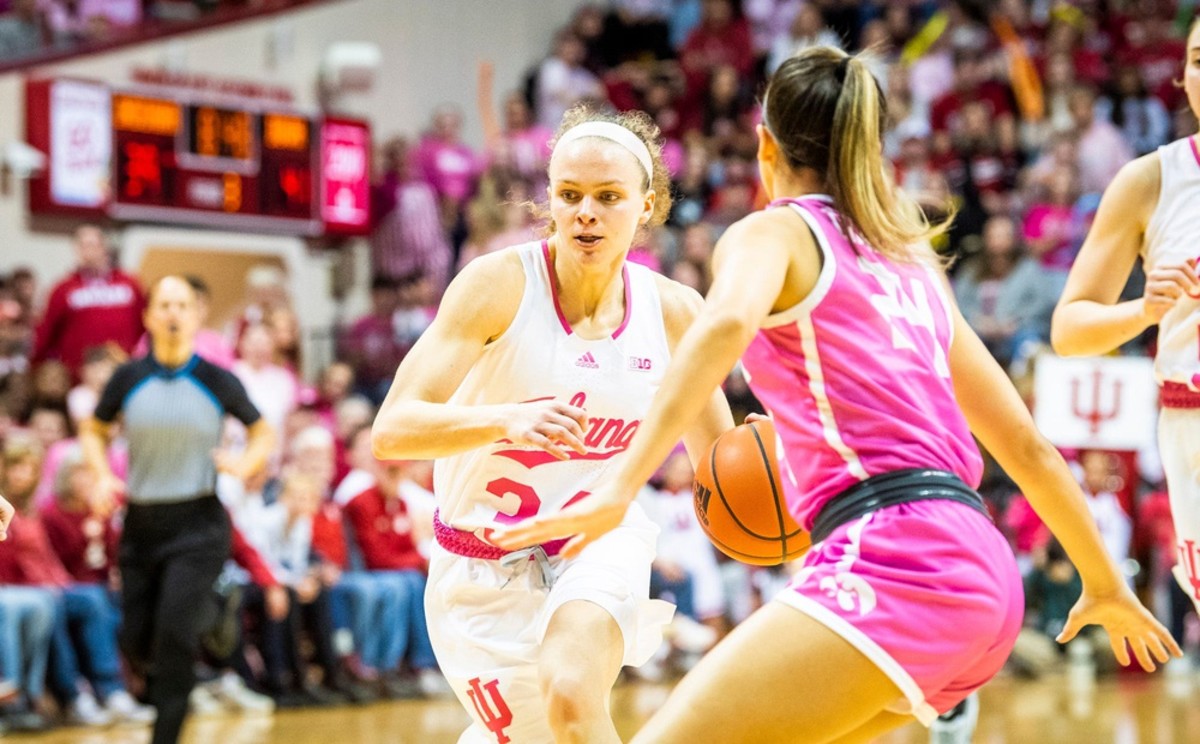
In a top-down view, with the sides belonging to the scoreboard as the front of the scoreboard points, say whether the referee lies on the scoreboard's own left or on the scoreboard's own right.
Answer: on the scoreboard's own right

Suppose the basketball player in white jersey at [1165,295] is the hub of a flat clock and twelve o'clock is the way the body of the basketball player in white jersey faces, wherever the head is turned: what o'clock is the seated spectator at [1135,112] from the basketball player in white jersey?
The seated spectator is roughly at 6 o'clock from the basketball player in white jersey.

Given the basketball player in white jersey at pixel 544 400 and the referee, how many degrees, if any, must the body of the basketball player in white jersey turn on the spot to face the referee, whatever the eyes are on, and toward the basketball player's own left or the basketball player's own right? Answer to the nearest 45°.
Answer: approximately 135° to the basketball player's own right

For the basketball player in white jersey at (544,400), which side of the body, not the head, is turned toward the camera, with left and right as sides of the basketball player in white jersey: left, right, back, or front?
front

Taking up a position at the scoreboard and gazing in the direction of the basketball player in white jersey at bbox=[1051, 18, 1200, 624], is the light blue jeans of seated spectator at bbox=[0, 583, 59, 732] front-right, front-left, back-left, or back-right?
front-right

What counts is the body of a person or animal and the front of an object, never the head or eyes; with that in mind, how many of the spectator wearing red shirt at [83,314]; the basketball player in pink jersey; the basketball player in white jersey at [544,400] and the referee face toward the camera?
3

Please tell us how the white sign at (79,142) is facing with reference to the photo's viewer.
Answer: facing the viewer

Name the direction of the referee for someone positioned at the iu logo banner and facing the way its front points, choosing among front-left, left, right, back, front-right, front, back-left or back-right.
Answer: front-right

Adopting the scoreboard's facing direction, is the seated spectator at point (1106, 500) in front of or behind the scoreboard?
in front

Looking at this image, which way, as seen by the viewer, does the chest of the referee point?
toward the camera

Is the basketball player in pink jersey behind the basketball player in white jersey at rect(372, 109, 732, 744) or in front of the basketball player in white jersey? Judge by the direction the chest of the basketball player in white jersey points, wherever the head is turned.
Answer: in front

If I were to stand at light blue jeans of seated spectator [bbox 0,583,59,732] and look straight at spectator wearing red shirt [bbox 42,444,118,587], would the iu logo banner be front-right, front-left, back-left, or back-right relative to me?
front-right
